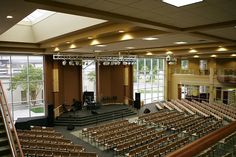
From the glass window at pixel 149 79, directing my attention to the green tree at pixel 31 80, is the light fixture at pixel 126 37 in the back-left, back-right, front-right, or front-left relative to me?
front-left

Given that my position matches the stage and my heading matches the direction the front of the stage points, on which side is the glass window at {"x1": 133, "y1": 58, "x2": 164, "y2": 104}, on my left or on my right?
on my left

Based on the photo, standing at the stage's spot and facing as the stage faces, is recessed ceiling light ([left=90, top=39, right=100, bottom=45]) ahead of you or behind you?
ahead

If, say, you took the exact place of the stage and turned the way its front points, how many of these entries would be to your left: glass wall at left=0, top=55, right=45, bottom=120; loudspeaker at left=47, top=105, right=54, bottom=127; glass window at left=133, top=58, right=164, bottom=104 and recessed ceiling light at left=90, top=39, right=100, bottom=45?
1

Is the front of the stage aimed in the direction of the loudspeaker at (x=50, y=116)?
no

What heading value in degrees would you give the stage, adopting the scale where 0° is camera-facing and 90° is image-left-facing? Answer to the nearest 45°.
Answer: approximately 315°

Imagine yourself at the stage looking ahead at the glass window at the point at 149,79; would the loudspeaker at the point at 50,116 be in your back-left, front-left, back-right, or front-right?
back-left

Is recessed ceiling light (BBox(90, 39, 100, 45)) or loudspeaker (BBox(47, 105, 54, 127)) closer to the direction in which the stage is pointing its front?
the recessed ceiling light

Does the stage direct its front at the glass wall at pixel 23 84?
no

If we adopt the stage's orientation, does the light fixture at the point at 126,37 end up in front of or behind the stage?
in front

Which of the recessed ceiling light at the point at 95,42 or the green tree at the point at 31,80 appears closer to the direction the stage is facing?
the recessed ceiling light

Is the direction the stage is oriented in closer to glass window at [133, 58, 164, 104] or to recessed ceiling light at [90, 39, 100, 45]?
the recessed ceiling light

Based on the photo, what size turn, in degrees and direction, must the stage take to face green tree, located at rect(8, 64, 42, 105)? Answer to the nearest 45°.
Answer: approximately 135° to its right

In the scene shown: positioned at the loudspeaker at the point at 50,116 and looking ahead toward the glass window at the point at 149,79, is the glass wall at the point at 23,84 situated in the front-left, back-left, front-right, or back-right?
back-left
